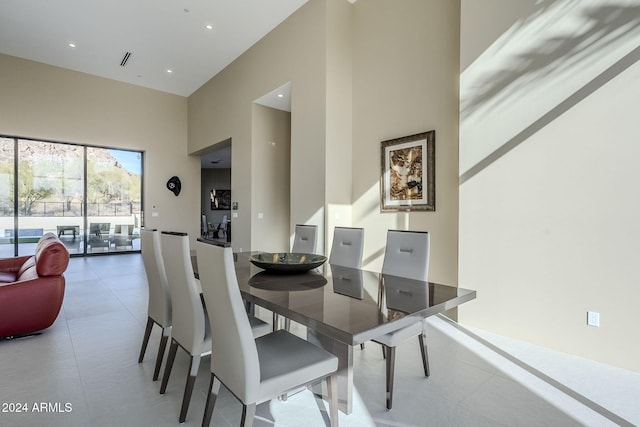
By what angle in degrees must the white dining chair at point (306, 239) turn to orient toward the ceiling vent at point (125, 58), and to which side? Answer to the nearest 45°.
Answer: approximately 90° to its right

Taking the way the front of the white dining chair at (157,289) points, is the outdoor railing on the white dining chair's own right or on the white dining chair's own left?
on the white dining chair's own left

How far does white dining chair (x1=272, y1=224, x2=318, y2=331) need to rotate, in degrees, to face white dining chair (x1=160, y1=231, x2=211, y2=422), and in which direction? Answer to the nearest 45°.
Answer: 0° — it already faces it

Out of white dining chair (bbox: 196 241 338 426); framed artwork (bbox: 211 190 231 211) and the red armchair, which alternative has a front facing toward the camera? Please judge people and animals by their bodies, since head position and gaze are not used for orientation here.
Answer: the framed artwork

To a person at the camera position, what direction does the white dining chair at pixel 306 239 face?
facing the viewer and to the left of the viewer

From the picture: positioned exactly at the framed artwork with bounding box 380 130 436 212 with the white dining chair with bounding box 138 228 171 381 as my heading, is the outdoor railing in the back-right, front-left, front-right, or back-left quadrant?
front-right

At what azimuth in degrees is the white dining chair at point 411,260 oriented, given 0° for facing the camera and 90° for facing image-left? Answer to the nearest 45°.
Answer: approximately 45°

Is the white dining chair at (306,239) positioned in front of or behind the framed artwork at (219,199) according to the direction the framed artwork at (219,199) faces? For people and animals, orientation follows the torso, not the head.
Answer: in front

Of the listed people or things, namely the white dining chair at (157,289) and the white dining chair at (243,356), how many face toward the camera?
0

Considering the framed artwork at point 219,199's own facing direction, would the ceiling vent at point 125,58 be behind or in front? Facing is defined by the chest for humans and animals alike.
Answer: in front

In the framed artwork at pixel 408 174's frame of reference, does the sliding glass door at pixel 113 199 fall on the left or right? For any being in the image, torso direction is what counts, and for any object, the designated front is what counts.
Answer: on its right

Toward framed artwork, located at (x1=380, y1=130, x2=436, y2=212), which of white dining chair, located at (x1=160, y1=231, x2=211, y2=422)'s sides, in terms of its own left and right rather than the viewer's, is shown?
front

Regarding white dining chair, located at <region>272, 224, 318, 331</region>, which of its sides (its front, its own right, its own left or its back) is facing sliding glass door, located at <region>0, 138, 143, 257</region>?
right

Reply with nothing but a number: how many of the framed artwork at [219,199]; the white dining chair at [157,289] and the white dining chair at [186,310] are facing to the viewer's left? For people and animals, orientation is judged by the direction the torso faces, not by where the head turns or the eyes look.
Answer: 0
